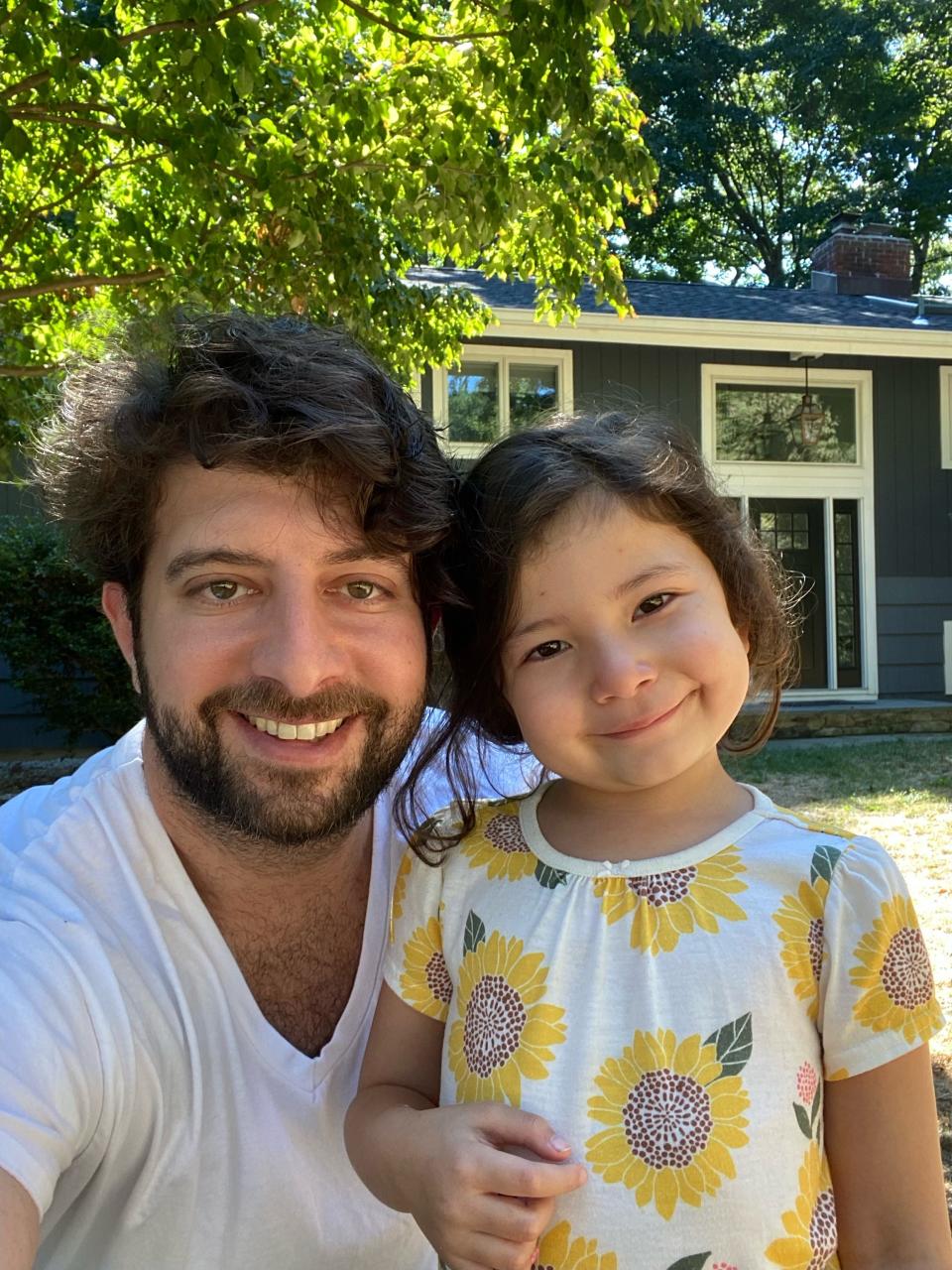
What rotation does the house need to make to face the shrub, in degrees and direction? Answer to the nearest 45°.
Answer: approximately 45° to its right

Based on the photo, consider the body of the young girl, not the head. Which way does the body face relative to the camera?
toward the camera

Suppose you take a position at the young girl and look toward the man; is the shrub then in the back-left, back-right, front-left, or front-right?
front-right

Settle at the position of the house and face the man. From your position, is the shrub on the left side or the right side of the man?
right

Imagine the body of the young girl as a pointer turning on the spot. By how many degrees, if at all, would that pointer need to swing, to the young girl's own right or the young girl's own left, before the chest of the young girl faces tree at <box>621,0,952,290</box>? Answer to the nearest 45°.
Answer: approximately 180°

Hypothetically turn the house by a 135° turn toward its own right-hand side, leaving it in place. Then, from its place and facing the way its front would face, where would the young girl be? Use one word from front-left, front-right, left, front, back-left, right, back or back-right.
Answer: back-left

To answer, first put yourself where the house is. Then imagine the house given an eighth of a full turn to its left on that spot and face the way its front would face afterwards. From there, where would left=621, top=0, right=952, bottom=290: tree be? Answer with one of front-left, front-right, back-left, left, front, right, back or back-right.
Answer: back-left

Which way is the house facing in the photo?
toward the camera
